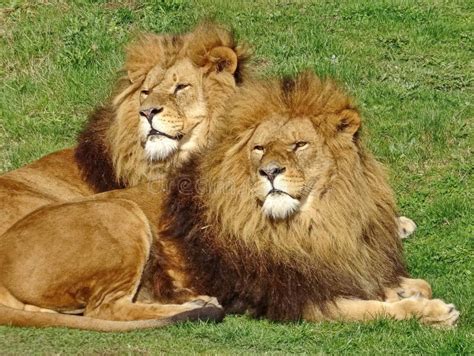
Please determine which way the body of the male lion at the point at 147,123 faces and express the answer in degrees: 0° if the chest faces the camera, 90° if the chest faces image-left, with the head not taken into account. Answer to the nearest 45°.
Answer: approximately 315°

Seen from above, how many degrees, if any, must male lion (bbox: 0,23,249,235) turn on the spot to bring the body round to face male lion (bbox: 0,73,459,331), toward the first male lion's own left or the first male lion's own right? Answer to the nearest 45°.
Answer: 0° — it already faces it
